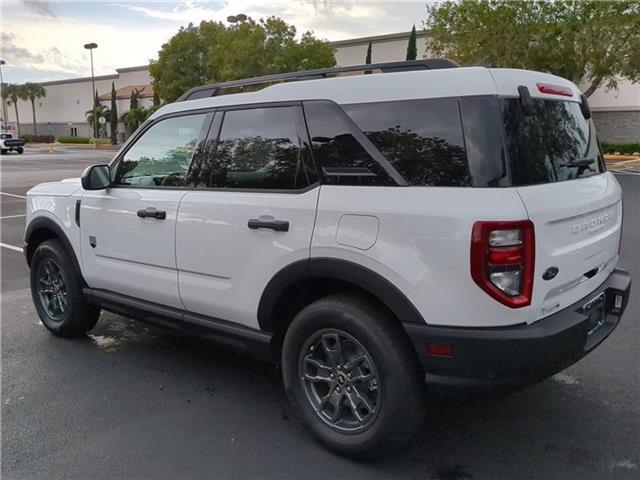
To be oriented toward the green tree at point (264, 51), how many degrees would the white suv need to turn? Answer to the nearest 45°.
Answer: approximately 45° to its right

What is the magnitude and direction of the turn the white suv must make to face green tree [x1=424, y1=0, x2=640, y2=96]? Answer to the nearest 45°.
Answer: approximately 45° to its right

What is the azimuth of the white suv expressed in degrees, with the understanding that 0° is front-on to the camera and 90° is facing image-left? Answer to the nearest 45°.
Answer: approximately 135°
